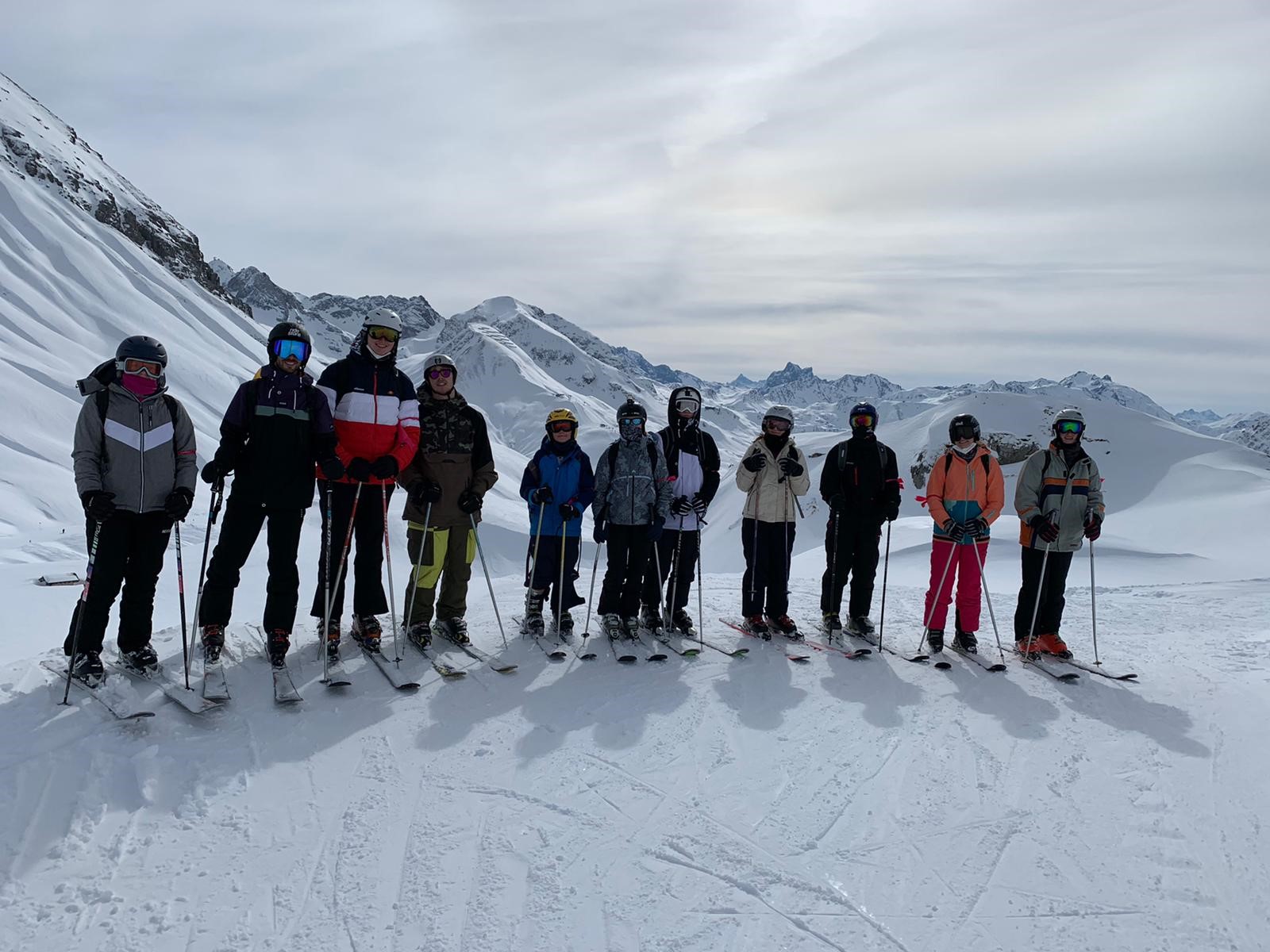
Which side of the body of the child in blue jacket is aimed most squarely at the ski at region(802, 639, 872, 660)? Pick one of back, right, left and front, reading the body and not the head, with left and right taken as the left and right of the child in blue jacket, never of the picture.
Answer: left

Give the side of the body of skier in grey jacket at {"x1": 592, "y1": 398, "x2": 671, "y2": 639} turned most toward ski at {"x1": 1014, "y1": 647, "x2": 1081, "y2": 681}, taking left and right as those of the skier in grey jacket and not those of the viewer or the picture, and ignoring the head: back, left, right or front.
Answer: left

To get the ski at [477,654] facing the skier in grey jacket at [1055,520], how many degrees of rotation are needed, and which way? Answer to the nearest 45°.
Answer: approximately 45° to its left

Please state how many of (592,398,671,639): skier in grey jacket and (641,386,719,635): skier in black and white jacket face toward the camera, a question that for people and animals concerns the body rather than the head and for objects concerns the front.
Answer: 2

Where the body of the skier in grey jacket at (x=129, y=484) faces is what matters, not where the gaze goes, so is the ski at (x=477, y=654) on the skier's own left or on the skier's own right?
on the skier's own left

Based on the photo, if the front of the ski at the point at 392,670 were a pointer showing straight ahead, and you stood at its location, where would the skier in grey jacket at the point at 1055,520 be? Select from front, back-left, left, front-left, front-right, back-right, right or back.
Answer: front-left
